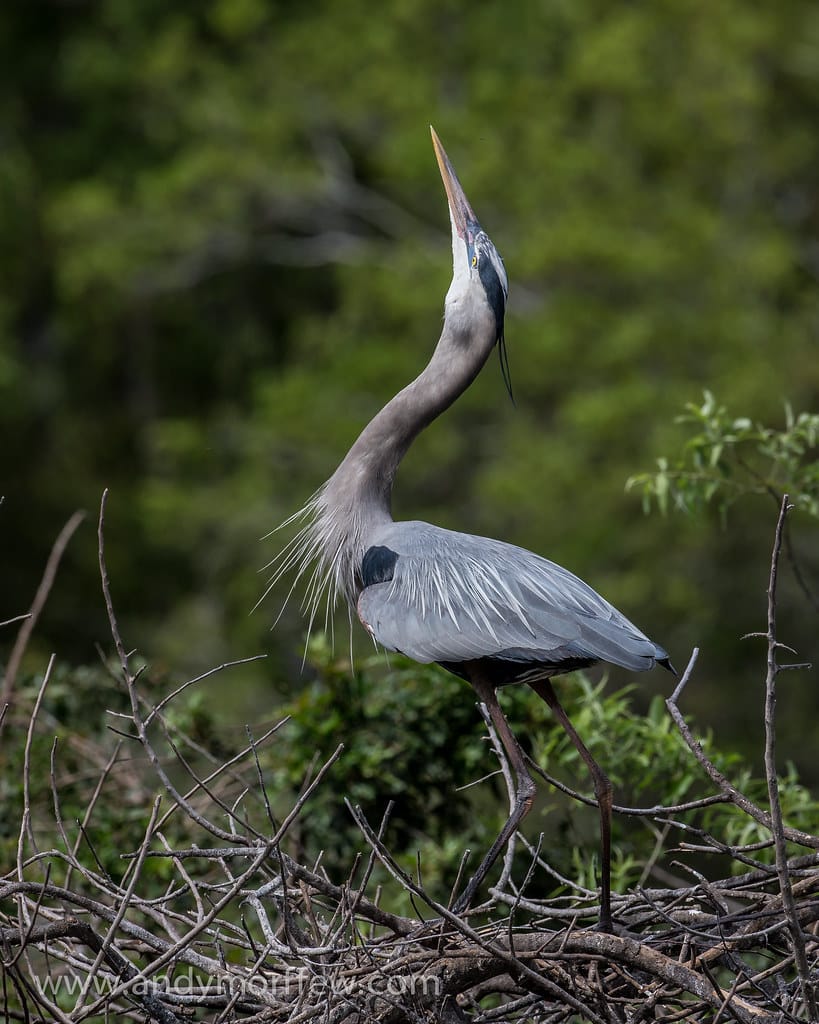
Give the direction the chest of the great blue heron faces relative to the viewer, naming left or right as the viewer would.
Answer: facing to the left of the viewer

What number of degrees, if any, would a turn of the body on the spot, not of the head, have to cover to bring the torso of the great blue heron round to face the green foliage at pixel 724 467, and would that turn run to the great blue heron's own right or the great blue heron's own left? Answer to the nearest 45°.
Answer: approximately 135° to the great blue heron's own right
